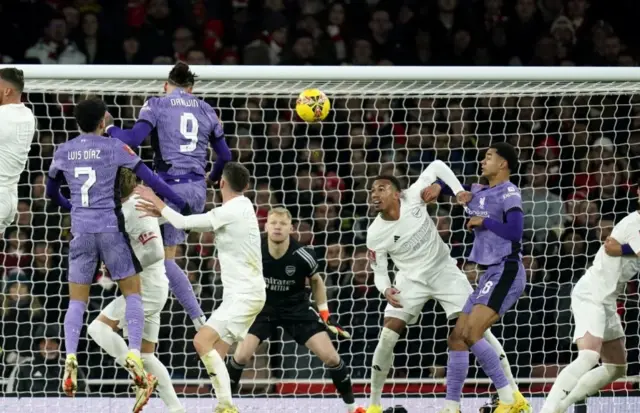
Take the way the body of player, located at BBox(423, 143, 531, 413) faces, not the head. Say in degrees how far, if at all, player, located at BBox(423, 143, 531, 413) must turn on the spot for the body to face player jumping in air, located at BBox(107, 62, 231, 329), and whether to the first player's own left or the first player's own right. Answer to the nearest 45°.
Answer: approximately 45° to the first player's own right

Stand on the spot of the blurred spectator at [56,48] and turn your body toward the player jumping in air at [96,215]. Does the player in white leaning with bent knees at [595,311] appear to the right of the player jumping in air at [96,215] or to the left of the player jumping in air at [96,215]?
left

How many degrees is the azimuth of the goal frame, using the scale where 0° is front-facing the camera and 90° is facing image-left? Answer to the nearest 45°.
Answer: approximately 0°

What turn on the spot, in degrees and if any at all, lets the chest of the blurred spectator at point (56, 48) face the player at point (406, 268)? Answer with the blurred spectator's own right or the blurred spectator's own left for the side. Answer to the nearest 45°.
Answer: approximately 45° to the blurred spectator's own left

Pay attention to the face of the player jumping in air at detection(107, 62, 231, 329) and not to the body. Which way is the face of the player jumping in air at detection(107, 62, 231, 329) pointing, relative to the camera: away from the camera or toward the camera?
away from the camera

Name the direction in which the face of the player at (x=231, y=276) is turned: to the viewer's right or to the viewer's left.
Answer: to the viewer's left
